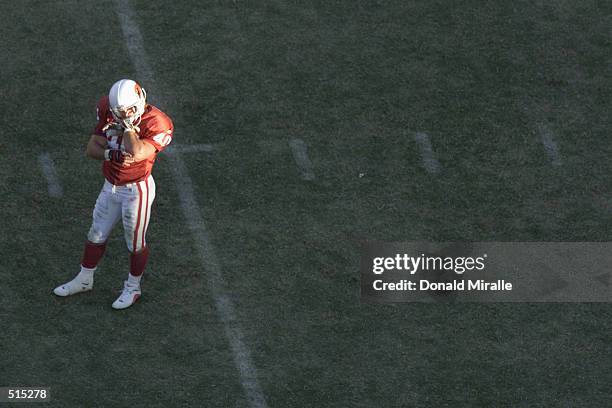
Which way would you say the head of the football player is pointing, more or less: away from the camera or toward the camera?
toward the camera

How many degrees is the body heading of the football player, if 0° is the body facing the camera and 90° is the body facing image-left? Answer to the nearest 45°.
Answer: approximately 45°
